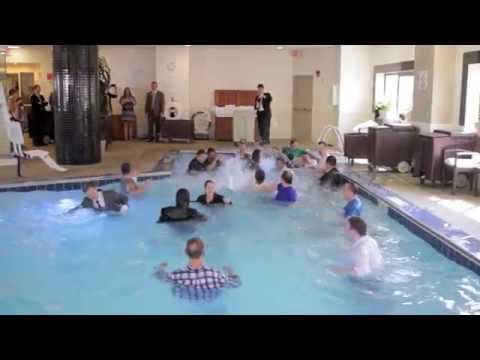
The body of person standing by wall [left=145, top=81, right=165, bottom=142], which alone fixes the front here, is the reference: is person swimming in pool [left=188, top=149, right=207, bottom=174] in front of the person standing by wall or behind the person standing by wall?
in front

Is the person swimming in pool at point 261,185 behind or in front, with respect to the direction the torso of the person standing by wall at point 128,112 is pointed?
in front

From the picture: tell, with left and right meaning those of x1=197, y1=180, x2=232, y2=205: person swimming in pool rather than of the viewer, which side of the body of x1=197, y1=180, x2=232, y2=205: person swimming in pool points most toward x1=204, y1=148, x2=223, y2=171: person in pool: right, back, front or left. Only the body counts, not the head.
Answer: back

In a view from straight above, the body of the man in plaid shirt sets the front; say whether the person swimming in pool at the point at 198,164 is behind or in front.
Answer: in front

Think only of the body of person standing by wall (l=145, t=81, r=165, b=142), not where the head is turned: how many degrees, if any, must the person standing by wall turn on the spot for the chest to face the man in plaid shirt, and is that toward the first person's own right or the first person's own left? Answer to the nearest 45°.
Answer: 0° — they already face them

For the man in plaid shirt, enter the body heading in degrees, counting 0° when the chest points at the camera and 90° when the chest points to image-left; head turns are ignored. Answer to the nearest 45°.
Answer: approximately 180°

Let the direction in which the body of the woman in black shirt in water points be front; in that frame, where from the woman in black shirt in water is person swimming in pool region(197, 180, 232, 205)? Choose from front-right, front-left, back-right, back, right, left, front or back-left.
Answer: front-right

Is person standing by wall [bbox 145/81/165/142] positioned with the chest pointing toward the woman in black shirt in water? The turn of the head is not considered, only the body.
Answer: yes

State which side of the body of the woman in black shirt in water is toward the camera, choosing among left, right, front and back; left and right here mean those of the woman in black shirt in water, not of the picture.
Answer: back

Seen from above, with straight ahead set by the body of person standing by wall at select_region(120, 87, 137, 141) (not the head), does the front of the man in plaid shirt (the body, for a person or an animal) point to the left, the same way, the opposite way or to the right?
the opposite way

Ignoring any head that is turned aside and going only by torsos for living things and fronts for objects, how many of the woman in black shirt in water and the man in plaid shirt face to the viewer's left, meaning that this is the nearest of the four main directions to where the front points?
0

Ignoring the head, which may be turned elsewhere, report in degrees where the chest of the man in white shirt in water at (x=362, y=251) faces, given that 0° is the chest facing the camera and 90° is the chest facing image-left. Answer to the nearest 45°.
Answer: approximately 90°

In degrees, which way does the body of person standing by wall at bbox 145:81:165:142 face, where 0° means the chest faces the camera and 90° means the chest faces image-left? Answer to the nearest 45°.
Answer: approximately 0°

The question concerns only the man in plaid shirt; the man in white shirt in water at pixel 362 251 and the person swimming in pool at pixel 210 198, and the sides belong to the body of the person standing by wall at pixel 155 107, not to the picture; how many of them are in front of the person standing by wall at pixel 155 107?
3

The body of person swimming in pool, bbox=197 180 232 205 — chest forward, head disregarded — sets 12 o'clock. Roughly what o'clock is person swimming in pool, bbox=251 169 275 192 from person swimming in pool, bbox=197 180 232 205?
person swimming in pool, bbox=251 169 275 192 is roughly at 7 o'clock from person swimming in pool, bbox=197 180 232 205.

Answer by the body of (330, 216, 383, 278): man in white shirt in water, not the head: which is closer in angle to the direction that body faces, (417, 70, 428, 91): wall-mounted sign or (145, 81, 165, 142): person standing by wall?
the person standing by wall

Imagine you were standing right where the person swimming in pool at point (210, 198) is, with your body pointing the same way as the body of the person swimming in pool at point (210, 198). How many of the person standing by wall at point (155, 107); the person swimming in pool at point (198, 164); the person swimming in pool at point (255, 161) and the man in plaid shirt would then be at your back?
3
